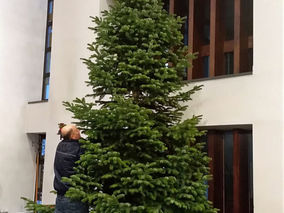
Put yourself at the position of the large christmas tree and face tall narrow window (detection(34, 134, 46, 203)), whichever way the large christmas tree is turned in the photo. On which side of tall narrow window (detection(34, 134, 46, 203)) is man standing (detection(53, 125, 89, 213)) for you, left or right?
left

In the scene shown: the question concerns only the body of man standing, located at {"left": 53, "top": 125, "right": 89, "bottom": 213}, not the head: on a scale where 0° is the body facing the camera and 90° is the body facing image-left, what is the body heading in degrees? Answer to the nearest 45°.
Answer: approximately 270°

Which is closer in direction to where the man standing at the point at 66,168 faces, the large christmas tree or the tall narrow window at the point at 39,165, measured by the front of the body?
the large christmas tree

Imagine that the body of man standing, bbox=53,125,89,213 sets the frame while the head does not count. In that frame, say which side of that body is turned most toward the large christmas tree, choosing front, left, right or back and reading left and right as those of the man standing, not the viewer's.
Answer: front

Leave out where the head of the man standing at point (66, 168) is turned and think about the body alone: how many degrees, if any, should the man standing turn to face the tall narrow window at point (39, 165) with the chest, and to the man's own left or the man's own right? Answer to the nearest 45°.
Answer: approximately 90° to the man's own left
